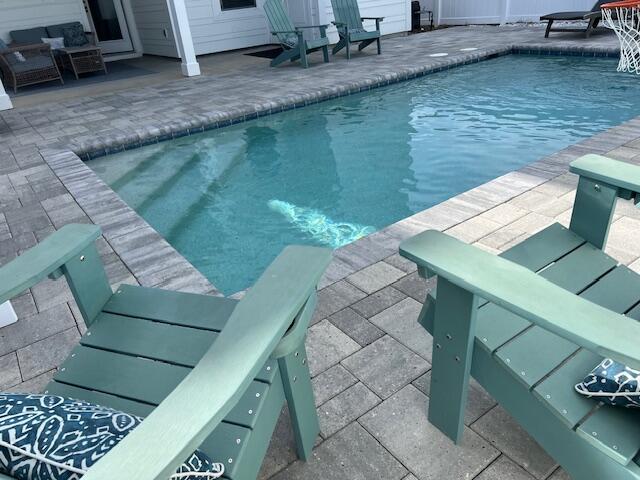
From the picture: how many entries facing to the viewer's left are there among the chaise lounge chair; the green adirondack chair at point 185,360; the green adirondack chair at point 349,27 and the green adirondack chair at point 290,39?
1

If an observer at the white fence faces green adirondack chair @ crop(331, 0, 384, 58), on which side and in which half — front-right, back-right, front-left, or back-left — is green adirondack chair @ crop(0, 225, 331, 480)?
front-left

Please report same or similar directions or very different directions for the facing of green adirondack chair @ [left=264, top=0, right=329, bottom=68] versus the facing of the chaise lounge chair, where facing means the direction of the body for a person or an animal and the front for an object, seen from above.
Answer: very different directions

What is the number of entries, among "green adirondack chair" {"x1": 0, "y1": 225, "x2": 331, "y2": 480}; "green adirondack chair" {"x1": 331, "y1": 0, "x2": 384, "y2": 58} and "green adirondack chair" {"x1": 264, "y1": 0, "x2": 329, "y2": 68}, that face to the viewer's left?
0

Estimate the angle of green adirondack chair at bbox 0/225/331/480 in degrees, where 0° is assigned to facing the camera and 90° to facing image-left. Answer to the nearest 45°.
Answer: approximately 225°

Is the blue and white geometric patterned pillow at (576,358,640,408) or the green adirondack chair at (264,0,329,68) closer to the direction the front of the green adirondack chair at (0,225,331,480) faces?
the green adirondack chair

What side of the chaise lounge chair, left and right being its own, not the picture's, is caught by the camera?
left

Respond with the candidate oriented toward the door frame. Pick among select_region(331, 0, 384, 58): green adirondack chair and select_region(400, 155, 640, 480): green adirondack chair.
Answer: select_region(400, 155, 640, 480): green adirondack chair

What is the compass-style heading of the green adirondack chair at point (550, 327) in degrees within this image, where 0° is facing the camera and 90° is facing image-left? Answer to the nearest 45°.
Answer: approximately 135°

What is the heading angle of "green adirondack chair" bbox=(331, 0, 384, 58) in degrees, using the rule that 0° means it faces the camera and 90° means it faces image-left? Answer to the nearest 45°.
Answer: approximately 315°

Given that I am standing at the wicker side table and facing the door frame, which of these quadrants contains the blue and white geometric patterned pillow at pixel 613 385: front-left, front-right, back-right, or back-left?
back-right

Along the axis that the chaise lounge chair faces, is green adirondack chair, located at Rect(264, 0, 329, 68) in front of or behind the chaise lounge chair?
in front

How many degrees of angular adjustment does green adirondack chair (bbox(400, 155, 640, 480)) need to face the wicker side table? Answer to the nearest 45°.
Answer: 0° — it already faces it

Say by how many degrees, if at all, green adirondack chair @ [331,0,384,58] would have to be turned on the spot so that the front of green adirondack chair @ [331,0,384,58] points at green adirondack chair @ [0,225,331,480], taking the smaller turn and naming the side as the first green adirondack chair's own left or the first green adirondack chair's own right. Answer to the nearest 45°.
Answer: approximately 45° to the first green adirondack chair's own right
